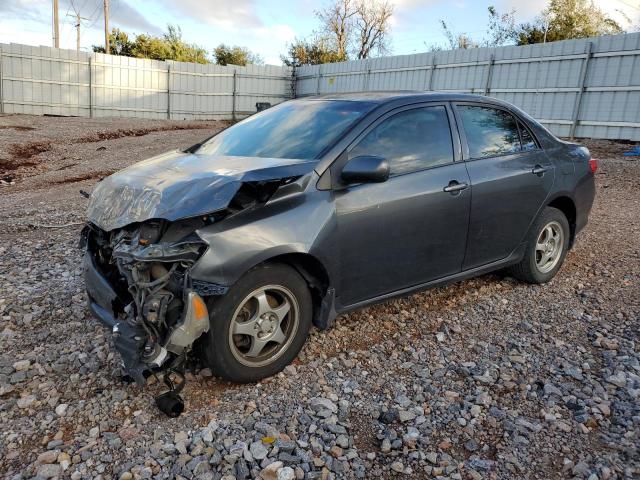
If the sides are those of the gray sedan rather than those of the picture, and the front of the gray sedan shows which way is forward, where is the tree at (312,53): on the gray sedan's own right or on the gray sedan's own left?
on the gray sedan's own right

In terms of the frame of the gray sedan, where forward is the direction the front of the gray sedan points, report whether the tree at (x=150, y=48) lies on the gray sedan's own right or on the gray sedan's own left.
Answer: on the gray sedan's own right

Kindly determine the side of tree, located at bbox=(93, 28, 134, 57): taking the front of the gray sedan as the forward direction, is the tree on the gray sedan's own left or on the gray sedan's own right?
on the gray sedan's own right

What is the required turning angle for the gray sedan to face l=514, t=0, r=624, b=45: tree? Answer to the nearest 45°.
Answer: approximately 180°

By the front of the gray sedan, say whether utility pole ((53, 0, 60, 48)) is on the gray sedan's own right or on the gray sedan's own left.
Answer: on the gray sedan's own right

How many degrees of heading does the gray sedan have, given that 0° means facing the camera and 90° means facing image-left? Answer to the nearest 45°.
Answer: approximately 45°

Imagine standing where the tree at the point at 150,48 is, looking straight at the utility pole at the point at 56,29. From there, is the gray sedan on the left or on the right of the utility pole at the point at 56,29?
left
